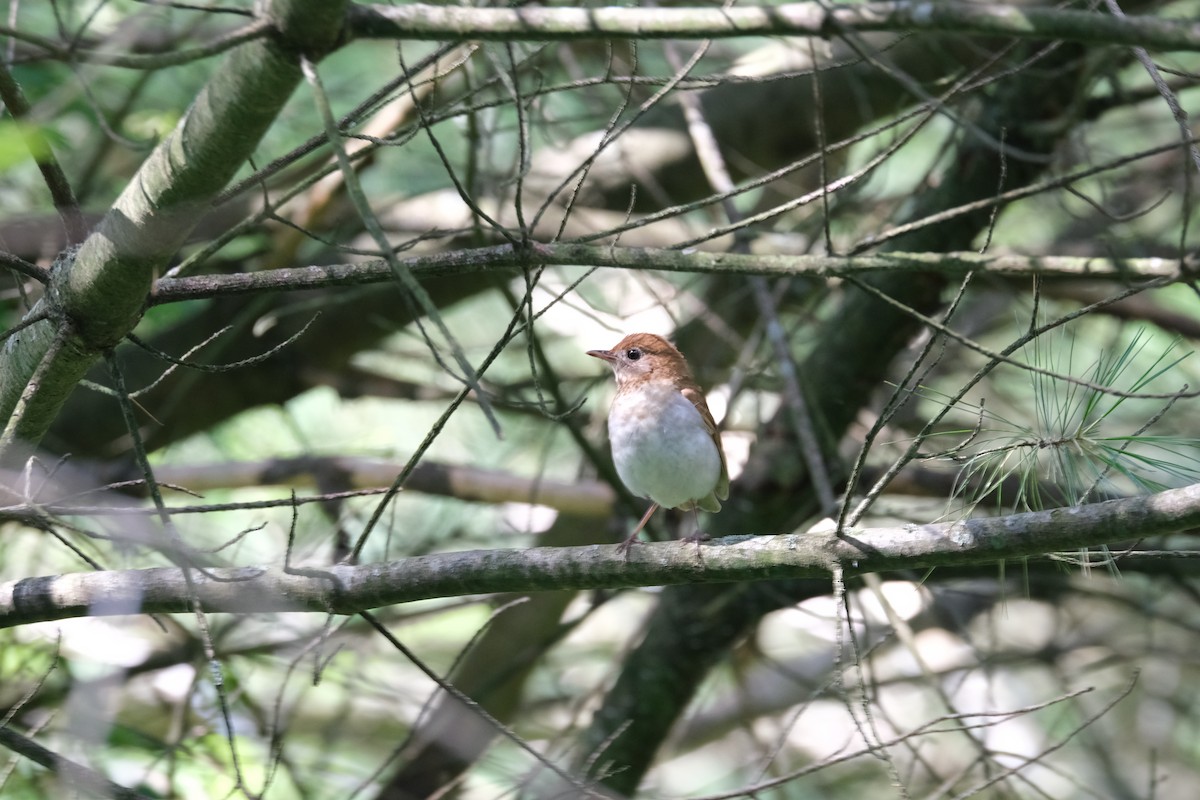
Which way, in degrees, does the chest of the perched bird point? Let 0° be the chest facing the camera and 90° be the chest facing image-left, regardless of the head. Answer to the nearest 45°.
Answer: approximately 45°
